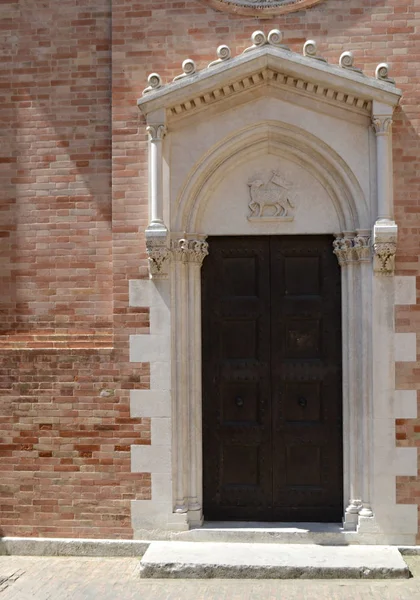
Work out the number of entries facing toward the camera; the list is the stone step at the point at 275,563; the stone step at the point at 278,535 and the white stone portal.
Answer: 3

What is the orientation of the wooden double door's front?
toward the camera

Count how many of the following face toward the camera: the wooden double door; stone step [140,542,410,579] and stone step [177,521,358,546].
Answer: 3

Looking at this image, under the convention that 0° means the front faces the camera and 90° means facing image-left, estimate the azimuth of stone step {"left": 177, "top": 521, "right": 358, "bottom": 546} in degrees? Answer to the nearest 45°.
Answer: approximately 0°

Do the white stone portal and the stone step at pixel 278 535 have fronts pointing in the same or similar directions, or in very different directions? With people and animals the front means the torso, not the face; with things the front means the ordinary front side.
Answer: same or similar directions

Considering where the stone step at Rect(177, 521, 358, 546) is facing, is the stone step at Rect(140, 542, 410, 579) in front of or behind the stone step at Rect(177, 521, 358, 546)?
in front

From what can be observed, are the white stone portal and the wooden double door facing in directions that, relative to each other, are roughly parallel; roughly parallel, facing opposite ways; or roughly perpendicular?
roughly parallel

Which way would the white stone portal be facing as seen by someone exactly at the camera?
facing the viewer
